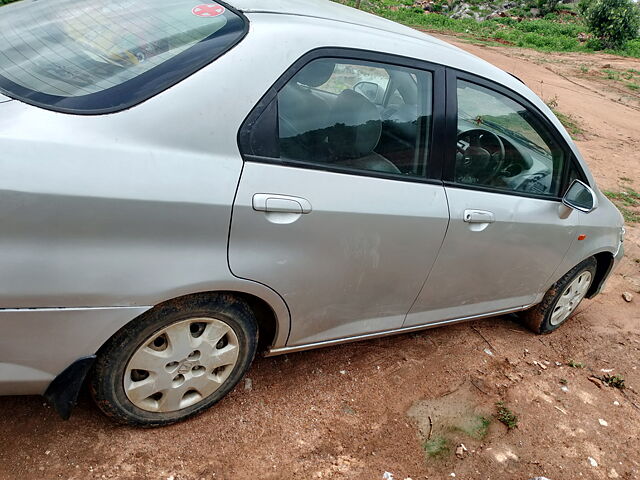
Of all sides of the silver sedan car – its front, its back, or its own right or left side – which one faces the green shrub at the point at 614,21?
front

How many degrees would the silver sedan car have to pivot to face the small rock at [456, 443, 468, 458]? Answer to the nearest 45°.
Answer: approximately 45° to its right

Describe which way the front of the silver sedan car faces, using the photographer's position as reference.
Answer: facing away from the viewer and to the right of the viewer
